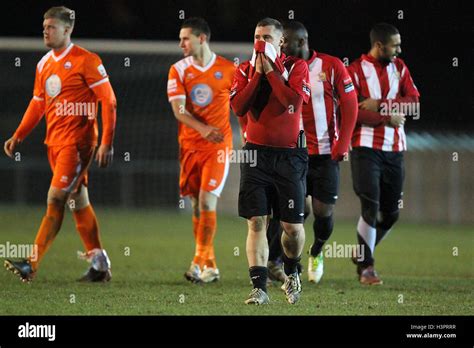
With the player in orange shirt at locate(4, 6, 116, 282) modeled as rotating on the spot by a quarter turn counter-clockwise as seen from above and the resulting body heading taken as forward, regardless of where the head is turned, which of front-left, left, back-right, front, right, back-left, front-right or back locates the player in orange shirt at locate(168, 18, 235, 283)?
front-left

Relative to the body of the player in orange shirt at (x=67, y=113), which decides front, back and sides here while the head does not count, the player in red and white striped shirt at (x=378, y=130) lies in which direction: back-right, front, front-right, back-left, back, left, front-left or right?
back-left

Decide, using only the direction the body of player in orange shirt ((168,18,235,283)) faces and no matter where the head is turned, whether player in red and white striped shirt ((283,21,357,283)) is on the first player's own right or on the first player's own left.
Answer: on the first player's own left

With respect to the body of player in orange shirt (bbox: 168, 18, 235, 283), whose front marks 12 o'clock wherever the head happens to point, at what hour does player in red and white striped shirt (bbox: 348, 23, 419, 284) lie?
The player in red and white striped shirt is roughly at 9 o'clock from the player in orange shirt.

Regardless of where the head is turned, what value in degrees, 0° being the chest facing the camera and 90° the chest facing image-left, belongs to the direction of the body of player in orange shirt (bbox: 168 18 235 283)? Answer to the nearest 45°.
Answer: approximately 0°

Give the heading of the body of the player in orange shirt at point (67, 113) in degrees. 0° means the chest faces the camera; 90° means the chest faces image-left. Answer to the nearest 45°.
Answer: approximately 45°

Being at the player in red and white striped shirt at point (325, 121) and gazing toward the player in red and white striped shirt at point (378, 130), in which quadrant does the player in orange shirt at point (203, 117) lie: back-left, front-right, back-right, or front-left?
back-left
